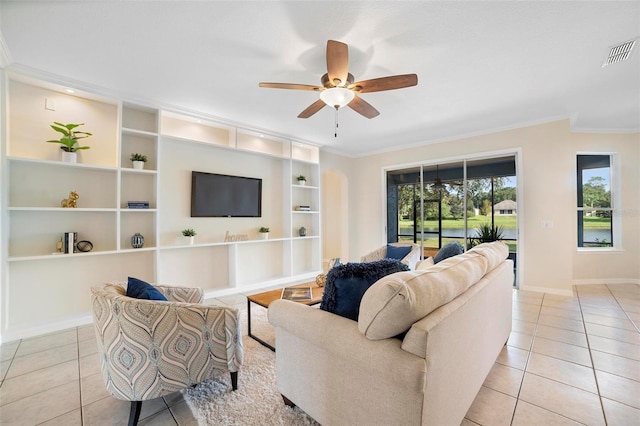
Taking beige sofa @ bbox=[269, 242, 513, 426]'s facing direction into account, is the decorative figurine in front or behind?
in front

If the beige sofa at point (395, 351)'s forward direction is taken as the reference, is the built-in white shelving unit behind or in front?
in front

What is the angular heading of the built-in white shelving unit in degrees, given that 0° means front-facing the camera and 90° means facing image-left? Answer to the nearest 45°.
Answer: approximately 315°

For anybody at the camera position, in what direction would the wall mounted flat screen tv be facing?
facing the viewer and to the right of the viewer

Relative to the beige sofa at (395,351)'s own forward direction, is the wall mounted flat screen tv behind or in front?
in front

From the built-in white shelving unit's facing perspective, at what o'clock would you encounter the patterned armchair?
The patterned armchair is roughly at 1 o'clock from the built-in white shelving unit.

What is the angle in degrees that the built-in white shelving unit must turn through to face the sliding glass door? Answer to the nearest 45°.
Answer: approximately 45° to its left

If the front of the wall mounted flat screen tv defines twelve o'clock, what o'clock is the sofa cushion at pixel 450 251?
The sofa cushion is roughly at 12 o'clock from the wall mounted flat screen tv.

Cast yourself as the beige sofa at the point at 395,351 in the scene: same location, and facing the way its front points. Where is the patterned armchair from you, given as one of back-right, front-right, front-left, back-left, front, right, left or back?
front-left

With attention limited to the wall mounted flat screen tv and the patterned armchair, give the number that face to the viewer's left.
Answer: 0

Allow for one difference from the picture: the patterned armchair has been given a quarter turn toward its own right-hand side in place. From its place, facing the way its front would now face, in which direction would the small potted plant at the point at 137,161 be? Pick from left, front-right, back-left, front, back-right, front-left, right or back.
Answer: back-left

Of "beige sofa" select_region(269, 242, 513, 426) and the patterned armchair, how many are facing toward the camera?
0

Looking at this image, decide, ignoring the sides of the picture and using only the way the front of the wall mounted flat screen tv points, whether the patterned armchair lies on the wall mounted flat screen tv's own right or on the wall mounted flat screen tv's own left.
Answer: on the wall mounted flat screen tv's own right

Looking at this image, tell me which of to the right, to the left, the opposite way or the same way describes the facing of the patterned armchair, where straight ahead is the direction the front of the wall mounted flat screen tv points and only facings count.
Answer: to the left
